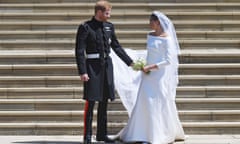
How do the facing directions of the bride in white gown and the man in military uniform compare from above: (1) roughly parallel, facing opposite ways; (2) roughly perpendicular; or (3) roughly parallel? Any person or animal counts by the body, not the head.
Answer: roughly perpendicular

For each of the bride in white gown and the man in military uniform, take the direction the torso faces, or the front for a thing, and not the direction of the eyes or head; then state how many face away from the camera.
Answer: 0

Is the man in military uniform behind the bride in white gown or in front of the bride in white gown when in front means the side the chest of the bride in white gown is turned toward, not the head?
in front

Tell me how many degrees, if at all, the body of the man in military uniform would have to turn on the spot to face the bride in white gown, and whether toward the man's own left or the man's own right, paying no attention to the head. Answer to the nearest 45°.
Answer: approximately 45° to the man's own left

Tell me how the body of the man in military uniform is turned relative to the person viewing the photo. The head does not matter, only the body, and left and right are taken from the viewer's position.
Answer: facing the viewer and to the right of the viewer
